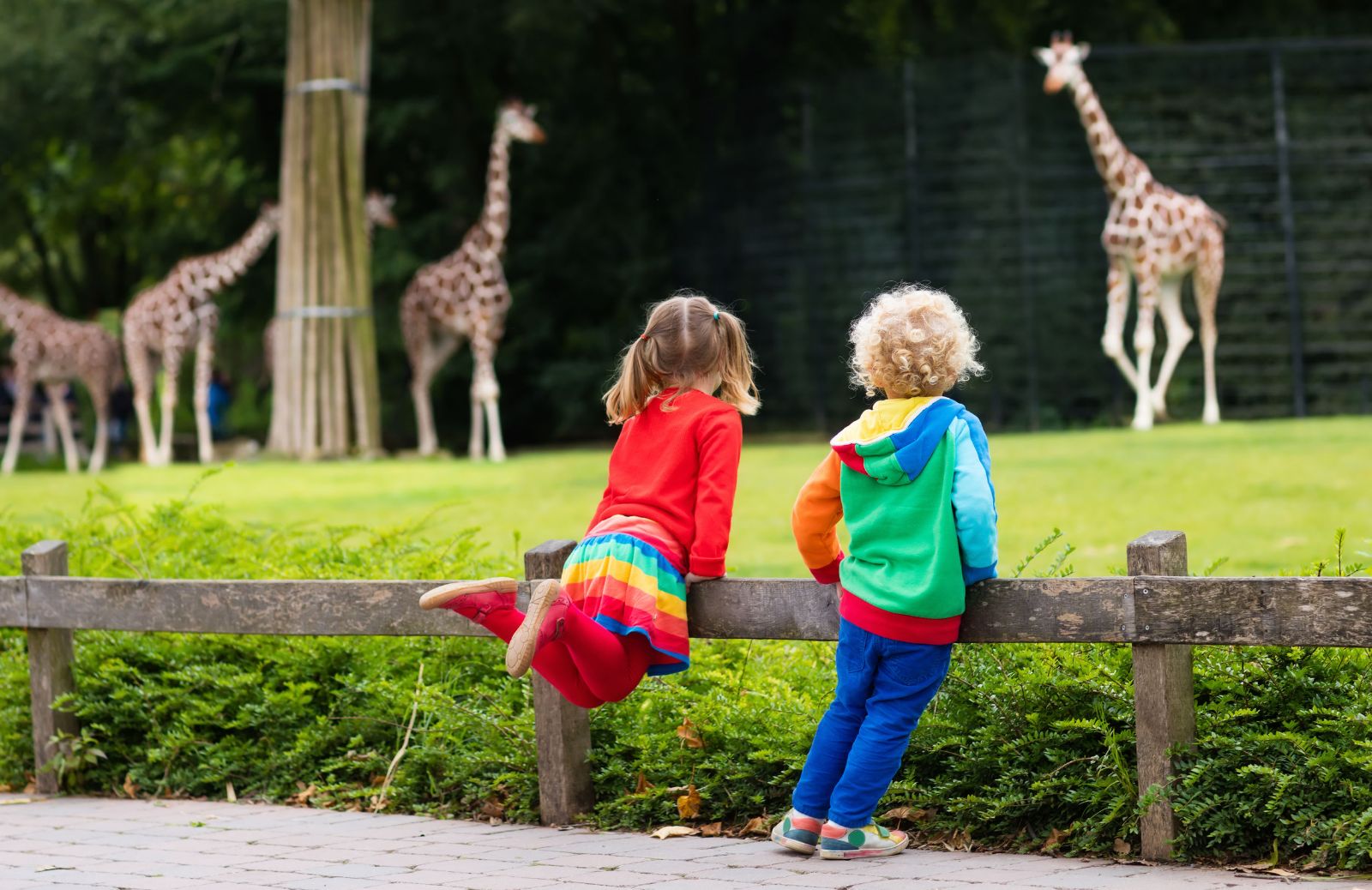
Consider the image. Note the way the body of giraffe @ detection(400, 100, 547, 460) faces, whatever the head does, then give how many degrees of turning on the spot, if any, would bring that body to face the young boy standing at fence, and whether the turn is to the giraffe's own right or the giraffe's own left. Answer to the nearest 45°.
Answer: approximately 45° to the giraffe's own right

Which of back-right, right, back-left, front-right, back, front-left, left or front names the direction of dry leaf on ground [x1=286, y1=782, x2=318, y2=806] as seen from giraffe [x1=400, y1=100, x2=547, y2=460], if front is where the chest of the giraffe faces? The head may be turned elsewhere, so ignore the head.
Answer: front-right

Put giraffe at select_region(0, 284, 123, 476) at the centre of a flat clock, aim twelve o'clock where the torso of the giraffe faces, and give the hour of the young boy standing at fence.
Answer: The young boy standing at fence is roughly at 9 o'clock from the giraffe.

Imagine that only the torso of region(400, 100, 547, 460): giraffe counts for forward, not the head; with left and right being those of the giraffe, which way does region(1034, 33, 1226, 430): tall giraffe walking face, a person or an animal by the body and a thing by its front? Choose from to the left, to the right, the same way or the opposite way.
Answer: to the right

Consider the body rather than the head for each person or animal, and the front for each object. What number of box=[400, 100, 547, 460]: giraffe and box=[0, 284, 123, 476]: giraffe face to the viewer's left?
1

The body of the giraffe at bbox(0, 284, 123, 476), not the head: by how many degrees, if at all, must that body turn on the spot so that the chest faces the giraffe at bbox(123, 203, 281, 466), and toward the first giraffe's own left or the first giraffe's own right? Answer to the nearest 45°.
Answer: approximately 135° to the first giraffe's own left

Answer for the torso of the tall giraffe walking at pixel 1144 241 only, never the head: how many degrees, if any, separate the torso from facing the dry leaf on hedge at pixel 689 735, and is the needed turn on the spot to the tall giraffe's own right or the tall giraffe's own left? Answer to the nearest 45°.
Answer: approximately 45° to the tall giraffe's own left

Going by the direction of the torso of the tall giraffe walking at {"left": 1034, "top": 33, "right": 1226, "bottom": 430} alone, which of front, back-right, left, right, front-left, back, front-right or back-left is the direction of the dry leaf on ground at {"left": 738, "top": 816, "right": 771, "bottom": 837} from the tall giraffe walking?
front-left

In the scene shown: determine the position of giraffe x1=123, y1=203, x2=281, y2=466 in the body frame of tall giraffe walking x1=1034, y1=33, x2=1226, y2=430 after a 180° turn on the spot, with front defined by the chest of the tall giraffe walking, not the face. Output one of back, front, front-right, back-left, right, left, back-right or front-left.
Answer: back-left

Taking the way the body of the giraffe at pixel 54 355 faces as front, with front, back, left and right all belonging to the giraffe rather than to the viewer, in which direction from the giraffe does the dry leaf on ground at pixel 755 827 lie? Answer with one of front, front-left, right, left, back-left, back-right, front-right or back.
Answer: left

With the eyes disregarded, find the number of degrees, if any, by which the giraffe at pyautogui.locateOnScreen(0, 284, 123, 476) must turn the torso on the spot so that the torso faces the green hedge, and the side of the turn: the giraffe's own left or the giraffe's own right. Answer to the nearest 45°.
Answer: approximately 90° to the giraffe's own left

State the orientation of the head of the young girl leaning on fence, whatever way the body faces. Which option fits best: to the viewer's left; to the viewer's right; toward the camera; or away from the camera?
away from the camera

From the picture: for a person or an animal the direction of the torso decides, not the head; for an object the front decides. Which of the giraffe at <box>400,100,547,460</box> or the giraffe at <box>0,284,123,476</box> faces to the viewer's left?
the giraffe at <box>0,284,123,476</box>

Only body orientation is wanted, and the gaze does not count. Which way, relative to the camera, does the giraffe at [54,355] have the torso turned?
to the viewer's left
